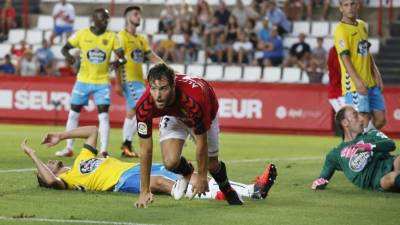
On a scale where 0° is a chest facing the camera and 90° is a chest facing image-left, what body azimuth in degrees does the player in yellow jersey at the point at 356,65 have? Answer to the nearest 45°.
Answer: approximately 315°

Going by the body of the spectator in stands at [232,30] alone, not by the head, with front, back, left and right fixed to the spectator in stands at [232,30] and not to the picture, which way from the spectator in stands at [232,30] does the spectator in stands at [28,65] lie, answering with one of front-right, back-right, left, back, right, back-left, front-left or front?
right

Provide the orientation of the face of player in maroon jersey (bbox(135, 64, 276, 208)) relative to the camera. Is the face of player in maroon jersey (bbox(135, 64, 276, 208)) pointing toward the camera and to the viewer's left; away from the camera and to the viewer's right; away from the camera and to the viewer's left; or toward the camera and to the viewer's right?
toward the camera and to the viewer's left

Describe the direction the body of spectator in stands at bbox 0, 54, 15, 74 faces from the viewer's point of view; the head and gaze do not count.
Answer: toward the camera

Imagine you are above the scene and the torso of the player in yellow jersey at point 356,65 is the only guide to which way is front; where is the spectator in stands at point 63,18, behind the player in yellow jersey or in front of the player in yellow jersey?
behind

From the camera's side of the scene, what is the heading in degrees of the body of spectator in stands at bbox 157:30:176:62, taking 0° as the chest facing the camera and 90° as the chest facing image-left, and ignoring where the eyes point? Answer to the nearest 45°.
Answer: approximately 0°

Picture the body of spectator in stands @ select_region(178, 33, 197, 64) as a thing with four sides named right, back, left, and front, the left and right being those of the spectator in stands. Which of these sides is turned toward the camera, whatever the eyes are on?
front
